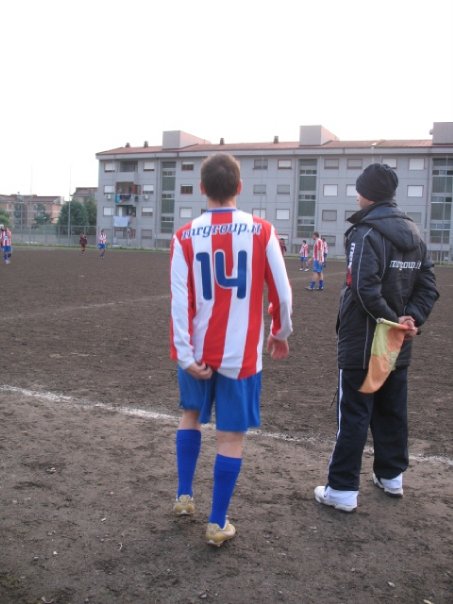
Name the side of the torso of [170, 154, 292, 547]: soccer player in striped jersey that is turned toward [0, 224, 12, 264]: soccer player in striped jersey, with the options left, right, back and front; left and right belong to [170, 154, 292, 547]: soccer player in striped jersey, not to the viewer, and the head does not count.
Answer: front

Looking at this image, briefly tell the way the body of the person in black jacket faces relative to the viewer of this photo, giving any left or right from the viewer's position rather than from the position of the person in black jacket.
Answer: facing away from the viewer and to the left of the viewer

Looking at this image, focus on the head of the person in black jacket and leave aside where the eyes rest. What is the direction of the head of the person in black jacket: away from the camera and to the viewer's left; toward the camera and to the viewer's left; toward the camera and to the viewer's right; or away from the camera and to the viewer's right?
away from the camera and to the viewer's left

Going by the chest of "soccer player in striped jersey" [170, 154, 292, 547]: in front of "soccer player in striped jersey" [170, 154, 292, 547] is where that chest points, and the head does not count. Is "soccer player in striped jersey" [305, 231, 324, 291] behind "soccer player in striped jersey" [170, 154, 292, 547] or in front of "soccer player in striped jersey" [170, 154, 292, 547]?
in front

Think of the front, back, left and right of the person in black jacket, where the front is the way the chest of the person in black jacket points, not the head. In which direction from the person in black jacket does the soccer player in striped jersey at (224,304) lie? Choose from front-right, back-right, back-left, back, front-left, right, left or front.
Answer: left

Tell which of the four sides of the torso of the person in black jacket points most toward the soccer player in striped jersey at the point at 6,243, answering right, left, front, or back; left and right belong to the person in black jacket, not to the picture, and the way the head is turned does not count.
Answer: front

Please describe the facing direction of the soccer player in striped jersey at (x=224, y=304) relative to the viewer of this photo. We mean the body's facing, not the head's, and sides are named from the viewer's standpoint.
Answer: facing away from the viewer

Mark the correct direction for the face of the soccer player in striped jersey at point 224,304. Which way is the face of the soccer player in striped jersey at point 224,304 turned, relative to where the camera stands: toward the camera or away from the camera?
away from the camera

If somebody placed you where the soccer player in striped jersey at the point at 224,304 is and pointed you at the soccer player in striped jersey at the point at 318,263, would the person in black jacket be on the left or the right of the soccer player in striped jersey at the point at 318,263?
right

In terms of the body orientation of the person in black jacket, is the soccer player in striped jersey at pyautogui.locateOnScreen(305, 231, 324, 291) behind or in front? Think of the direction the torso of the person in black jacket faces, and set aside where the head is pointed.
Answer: in front

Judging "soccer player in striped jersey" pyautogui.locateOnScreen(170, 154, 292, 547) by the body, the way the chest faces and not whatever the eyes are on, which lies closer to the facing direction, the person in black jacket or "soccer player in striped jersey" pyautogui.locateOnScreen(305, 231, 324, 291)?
the soccer player in striped jersey

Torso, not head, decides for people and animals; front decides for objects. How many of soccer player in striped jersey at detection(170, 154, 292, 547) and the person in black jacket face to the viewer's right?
0
